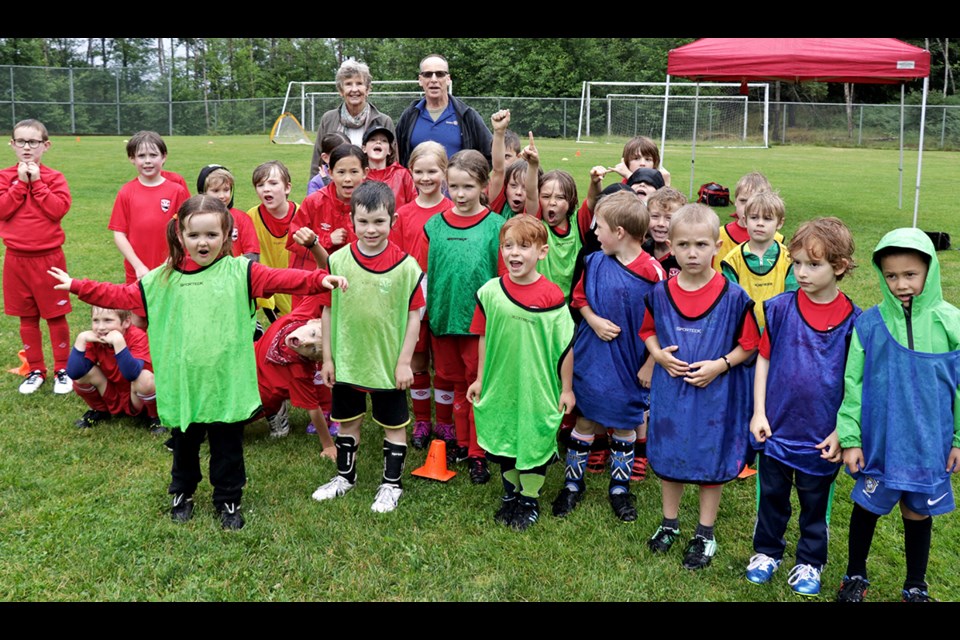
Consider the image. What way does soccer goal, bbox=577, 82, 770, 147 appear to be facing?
toward the camera

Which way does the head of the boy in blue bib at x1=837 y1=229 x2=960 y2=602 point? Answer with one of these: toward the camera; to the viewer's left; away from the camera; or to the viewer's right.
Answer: toward the camera

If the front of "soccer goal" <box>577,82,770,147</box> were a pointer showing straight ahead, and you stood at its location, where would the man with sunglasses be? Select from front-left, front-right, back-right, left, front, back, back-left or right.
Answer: front

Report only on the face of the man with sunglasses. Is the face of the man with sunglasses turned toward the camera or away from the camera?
toward the camera

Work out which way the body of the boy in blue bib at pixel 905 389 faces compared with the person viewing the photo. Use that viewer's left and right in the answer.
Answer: facing the viewer

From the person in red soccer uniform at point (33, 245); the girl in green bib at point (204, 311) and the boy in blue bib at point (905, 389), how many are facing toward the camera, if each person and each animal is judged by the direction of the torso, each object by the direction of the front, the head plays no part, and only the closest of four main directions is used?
3

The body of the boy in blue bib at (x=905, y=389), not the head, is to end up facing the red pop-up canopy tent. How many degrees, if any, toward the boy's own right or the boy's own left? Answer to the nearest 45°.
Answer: approximately 180°

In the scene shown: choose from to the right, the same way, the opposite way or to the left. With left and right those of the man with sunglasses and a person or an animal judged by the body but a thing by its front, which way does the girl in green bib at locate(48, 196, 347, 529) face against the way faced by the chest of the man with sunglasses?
the same way

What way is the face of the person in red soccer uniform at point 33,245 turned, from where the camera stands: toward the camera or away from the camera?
toward the camera

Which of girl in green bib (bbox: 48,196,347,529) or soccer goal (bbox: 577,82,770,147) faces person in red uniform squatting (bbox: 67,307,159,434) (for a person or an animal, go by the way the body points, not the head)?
the soccer goal

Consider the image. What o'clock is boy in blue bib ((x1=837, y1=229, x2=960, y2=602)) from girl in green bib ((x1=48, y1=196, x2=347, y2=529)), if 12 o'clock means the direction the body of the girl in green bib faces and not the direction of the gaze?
The boy in blue bib is roughly at 10 o'clock from the girl in green bib.

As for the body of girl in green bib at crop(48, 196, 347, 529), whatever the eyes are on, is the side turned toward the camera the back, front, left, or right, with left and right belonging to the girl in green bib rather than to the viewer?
front
